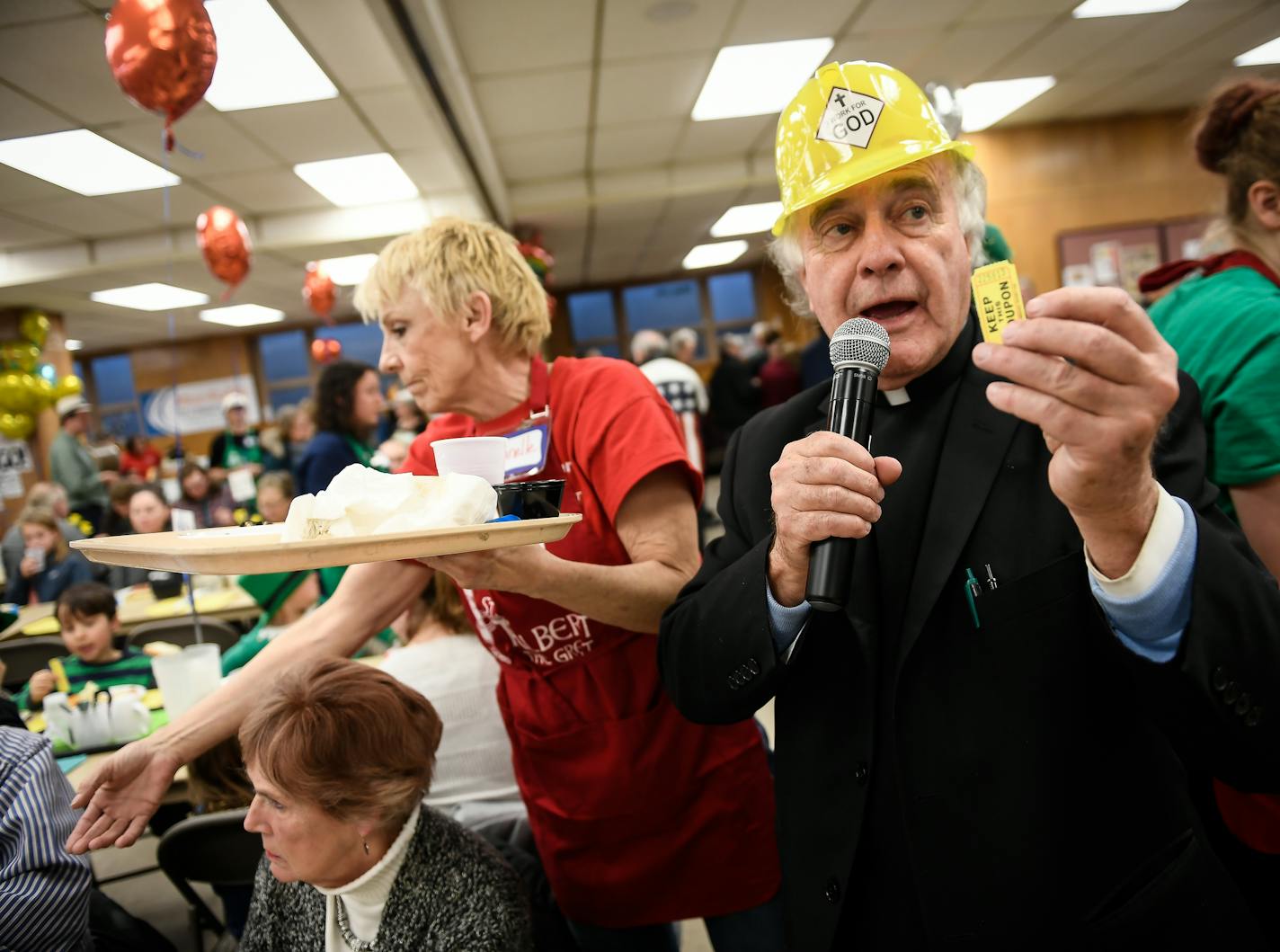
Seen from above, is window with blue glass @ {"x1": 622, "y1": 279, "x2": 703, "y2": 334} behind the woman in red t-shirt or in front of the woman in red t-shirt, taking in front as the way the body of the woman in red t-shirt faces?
behind

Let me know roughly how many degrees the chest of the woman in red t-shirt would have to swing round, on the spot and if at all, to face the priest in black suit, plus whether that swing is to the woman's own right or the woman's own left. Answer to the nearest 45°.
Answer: approximately 90° to the woman's own left

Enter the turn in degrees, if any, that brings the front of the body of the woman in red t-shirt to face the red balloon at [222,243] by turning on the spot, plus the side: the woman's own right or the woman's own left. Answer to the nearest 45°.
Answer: approximately 135° to the woman's own right

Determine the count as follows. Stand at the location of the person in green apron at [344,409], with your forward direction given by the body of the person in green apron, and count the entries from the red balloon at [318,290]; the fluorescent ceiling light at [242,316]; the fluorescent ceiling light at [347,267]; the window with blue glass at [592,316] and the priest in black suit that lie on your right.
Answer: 1

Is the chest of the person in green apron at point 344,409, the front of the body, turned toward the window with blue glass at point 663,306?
no

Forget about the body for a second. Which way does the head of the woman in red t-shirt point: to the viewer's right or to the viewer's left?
to the viewer's left

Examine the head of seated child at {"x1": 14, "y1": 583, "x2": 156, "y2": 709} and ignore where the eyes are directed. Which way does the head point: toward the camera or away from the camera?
toward the camera

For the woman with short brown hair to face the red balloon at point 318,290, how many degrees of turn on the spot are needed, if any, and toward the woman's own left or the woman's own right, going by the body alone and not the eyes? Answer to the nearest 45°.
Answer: approximately 135° to the woman's own right

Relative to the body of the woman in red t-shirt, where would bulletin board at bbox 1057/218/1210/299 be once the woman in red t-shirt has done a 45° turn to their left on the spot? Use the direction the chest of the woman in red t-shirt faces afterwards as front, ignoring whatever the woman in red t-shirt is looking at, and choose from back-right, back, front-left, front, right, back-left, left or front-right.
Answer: back-left
